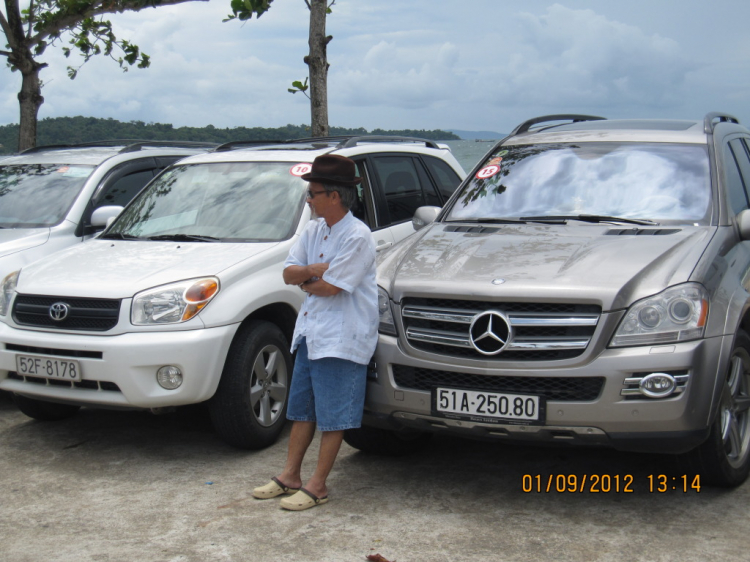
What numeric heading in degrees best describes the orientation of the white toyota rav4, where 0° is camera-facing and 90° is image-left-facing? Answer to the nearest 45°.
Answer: approximately 45°

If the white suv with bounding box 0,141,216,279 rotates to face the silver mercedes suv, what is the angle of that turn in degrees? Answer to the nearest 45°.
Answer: approximately 90° to its left

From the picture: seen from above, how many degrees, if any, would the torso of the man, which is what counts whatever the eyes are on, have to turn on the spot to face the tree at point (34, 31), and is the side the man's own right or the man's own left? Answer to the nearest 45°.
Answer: approximately 90° to the man's own right

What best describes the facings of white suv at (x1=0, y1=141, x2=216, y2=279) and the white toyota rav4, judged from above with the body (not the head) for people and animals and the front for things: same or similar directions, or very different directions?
same or similar directions

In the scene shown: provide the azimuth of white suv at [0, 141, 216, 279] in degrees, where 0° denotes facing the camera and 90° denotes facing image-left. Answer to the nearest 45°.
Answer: approximately 45°

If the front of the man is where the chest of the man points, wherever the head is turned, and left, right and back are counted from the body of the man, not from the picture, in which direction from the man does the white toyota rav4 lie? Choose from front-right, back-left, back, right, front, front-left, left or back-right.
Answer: right

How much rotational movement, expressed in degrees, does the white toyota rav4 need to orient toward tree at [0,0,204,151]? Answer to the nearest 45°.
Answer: approximately 135° to its right

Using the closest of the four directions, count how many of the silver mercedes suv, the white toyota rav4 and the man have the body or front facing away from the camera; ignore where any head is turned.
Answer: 0

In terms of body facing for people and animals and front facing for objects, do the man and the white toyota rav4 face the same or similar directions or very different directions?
same or similar directions

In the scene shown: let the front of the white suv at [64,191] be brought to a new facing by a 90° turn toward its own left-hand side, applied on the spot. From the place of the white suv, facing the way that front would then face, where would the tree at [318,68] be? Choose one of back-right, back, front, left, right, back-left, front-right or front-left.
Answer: left

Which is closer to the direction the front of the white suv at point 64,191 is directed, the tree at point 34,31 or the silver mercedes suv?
the silver mercedes suv

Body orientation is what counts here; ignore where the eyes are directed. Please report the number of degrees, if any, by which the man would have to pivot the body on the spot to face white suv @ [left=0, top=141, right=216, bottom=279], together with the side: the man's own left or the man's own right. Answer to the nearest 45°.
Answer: approximately 90° to the man's own right

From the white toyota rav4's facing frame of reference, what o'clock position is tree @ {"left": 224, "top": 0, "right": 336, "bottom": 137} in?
The tree is roughly at 5 o'clock from the white toyota rav4.

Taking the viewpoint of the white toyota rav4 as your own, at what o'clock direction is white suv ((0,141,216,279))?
The white suv is roughly at 4 o'clock from the white toyota rav4.
